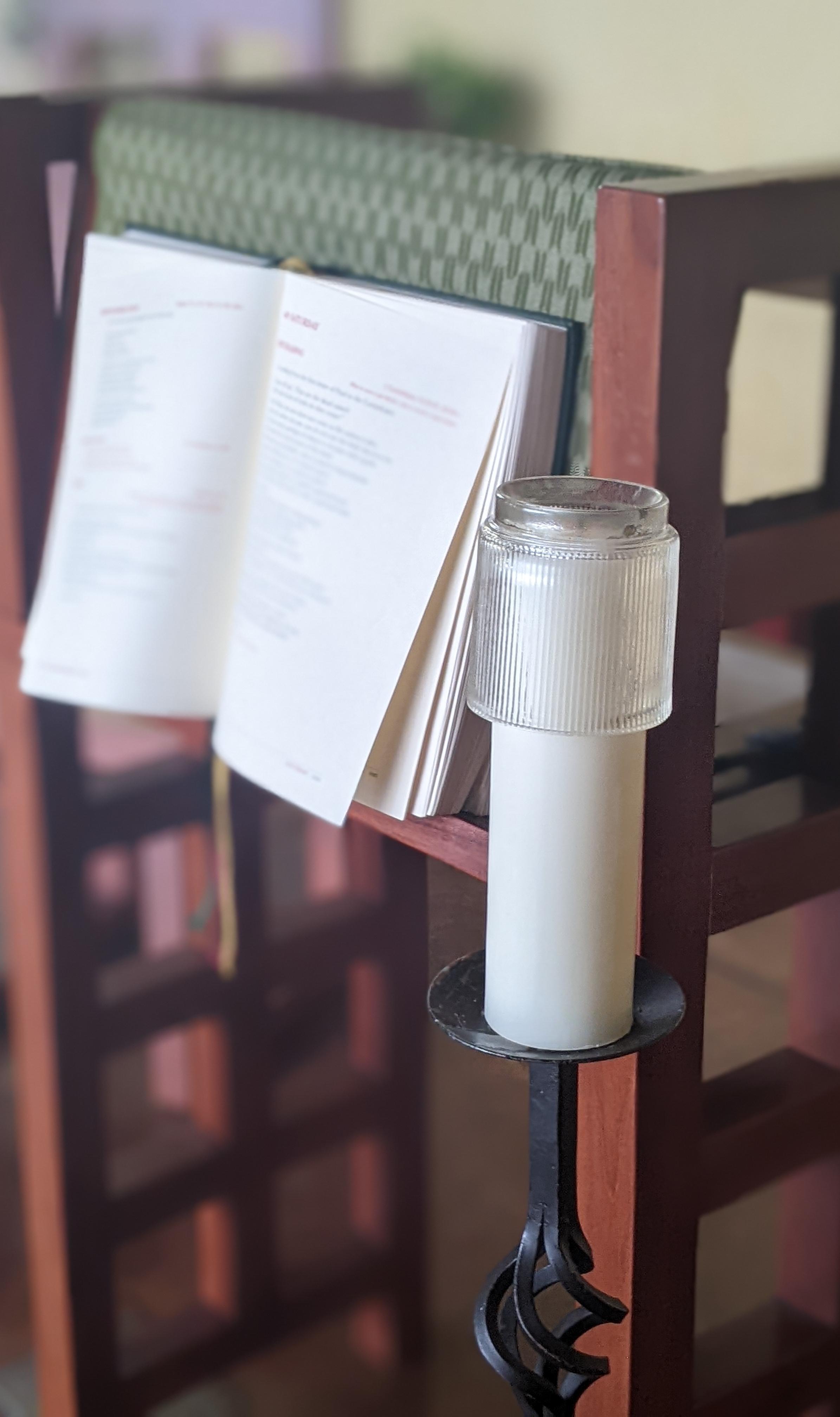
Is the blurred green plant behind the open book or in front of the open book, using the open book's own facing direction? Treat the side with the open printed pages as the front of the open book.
behind

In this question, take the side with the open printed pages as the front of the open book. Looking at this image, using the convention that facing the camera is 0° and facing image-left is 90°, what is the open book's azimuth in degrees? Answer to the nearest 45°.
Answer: approximately 45°
